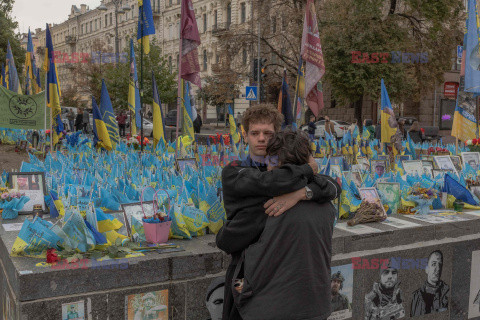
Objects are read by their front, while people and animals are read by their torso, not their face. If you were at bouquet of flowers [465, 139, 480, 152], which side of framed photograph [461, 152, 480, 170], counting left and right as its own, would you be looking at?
back

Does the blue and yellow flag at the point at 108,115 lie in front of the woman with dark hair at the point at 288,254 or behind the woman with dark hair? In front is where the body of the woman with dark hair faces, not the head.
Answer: in front

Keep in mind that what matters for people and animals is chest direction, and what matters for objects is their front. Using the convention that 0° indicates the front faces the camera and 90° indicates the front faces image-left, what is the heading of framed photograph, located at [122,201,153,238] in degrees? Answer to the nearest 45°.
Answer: approximately 0°

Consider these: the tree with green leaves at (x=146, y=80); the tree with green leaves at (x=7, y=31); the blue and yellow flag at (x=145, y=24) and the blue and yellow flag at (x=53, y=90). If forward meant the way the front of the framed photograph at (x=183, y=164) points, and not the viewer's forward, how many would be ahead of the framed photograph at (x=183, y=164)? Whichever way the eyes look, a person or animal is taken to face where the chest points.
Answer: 0

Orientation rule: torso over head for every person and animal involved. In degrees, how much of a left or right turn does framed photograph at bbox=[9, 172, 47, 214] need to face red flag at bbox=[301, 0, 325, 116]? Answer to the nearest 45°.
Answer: approximately 90° to its left

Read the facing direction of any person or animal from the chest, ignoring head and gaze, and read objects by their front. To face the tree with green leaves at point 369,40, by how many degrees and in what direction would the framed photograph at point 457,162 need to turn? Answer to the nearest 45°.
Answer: approximately 180°

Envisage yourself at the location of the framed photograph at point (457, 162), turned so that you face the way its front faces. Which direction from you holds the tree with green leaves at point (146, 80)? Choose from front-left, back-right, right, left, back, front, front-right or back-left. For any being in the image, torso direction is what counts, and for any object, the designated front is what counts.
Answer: back-right

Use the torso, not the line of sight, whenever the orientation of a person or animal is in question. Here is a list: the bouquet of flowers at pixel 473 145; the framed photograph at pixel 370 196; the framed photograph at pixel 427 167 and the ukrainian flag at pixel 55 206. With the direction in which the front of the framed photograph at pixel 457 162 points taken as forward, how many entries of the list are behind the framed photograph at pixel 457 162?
1

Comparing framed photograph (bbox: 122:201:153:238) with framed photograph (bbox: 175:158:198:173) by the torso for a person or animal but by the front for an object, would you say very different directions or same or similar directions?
same or similar directions

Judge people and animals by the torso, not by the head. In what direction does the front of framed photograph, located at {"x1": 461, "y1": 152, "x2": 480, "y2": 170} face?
toward the camera

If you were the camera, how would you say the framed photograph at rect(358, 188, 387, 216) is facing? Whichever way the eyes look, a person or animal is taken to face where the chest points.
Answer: facing the viewer

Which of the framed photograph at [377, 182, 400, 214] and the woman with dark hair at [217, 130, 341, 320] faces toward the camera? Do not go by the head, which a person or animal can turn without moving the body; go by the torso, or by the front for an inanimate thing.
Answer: the framed photograph

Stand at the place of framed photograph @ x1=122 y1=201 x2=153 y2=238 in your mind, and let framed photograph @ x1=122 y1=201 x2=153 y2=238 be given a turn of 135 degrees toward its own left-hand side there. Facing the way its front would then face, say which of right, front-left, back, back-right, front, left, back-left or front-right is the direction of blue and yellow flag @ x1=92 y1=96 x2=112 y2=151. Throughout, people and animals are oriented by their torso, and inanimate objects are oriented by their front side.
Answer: front-left

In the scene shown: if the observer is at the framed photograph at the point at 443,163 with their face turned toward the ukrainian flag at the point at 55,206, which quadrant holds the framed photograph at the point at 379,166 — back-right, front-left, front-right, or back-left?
front-right

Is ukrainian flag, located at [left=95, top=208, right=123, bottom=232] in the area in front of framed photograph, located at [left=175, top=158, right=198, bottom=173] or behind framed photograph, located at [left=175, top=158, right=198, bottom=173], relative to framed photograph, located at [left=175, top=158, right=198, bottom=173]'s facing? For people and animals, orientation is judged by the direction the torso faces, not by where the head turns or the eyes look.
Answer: in front

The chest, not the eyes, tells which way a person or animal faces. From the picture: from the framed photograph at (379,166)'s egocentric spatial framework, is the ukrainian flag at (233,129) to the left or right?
on its right

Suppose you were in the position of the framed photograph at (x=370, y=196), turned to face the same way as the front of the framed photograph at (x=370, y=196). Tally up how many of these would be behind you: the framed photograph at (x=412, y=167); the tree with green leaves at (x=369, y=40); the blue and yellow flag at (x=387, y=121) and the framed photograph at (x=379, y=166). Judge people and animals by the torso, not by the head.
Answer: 4

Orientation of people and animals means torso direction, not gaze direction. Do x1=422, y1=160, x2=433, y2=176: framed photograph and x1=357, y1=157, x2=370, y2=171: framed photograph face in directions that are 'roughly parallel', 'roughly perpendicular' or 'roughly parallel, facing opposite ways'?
roughly parallel
